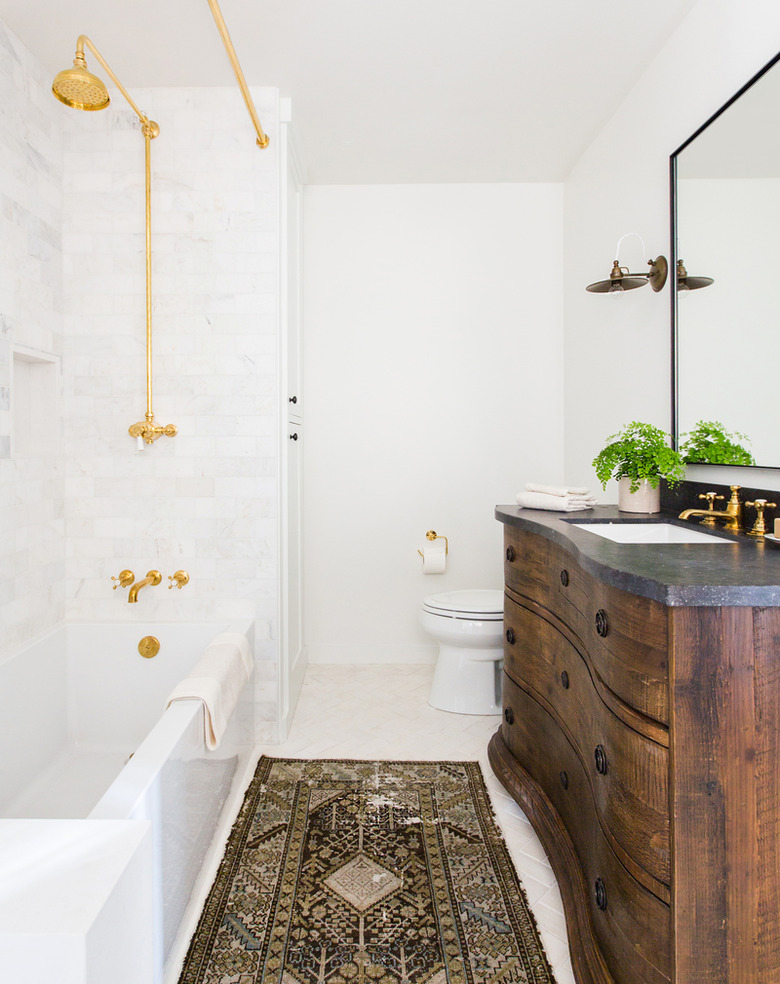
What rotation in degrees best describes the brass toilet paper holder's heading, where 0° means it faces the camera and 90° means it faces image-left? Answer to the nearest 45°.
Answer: approximately 0°

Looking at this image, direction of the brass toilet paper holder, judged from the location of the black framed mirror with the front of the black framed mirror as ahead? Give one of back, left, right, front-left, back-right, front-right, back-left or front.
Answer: front-right

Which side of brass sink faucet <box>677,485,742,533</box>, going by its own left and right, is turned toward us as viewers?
left

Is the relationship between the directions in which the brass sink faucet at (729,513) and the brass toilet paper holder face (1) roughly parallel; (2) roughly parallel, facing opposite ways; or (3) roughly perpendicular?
roughly perpendicular

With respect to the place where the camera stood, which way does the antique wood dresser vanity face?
facing to the left of the viewer

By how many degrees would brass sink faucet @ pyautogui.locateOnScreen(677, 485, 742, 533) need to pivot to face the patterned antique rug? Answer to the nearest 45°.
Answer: approximately 45° to its left

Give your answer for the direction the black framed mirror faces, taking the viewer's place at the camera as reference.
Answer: facing to the left of the viewer

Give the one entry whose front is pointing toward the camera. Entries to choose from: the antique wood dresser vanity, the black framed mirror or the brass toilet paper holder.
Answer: the brass toilet paper holder
